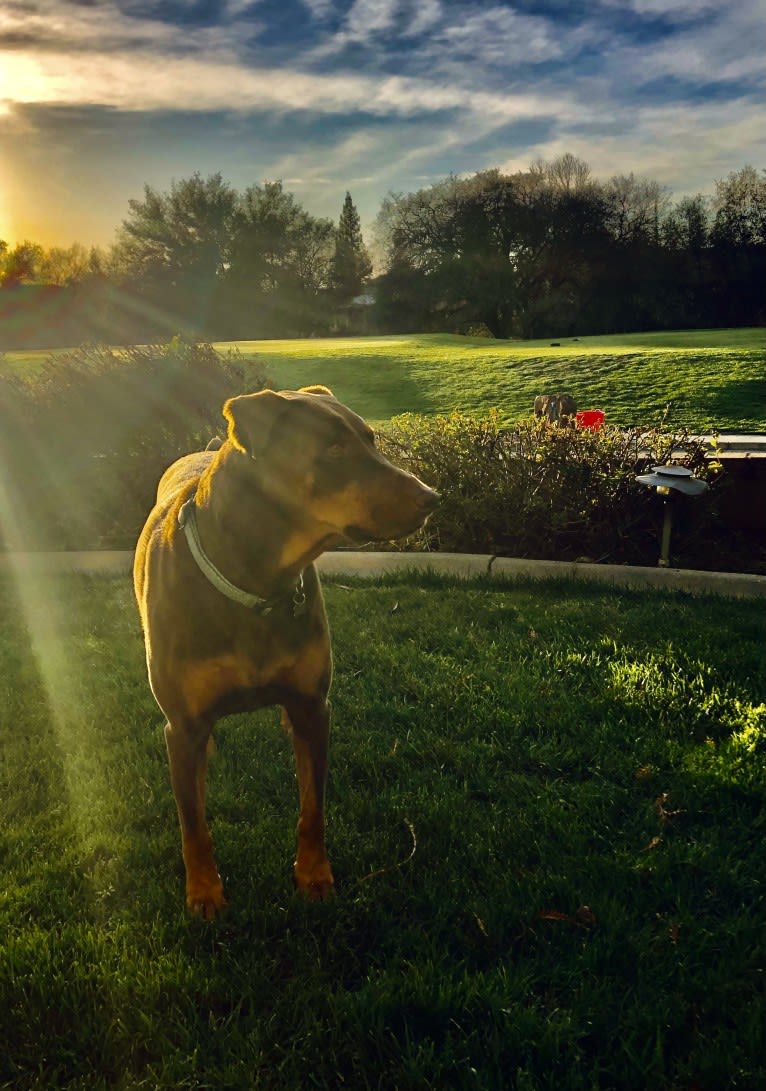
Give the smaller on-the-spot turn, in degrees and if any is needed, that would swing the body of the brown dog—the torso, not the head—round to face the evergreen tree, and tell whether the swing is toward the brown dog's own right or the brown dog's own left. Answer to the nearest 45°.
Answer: approximately 180°

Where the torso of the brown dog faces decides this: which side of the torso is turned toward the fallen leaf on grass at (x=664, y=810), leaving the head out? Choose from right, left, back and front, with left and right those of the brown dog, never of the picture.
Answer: left

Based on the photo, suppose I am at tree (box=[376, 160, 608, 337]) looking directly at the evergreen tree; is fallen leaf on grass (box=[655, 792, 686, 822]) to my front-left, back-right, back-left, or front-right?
back-left

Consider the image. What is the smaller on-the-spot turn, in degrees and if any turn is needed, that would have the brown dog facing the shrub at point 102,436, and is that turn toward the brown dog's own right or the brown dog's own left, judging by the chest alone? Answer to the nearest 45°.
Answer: approximately 180°

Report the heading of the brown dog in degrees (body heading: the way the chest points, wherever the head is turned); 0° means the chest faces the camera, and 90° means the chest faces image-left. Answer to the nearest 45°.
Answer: approximately 0°

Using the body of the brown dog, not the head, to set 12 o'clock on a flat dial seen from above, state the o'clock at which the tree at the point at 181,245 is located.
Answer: The tree is roughly at 6 o'clock from the brown dog.

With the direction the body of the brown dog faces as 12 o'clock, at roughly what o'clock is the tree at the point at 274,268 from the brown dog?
The tree is roughly at 6 o'clock from the brown dog.

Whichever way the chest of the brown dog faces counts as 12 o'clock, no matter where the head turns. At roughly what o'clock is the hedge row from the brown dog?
The hedge row is roughly at 7 o'clock from the brown dog.

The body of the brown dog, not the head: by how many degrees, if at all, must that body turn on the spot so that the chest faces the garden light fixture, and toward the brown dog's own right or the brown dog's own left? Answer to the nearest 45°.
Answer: approximately 135° to the brown dog's own left
